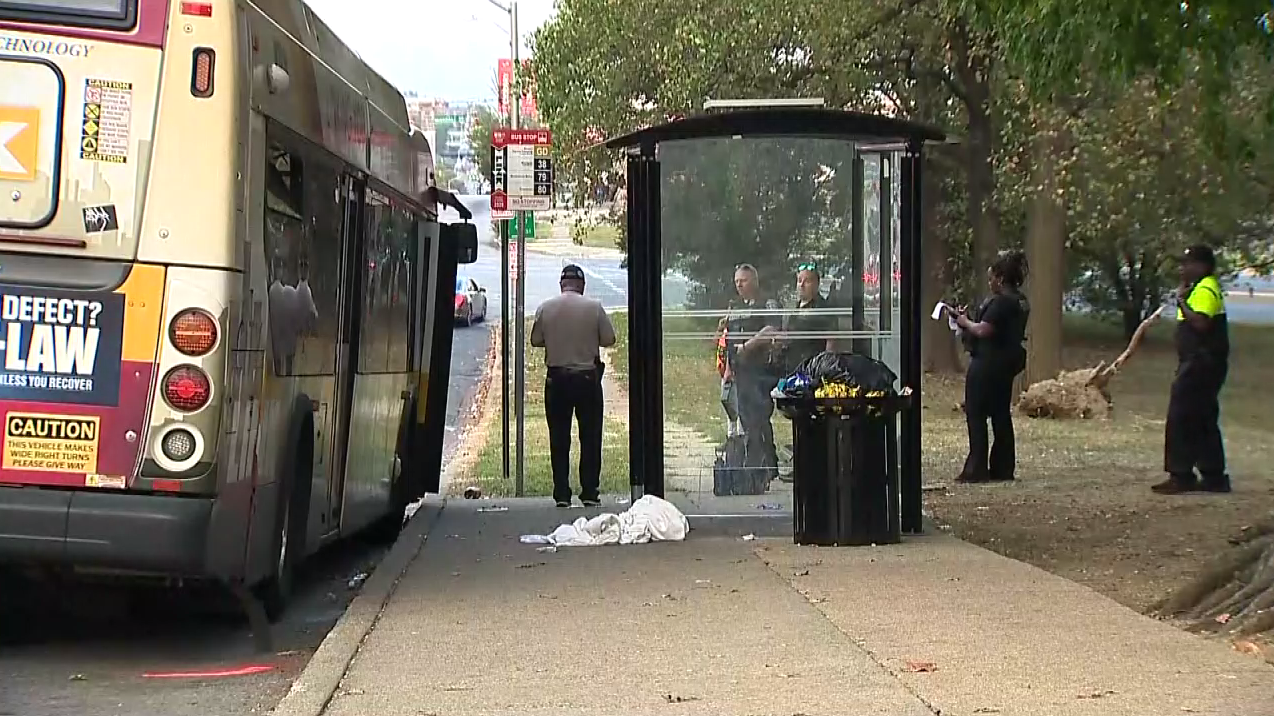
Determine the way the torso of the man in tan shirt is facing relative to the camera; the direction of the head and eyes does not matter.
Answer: away from the camera

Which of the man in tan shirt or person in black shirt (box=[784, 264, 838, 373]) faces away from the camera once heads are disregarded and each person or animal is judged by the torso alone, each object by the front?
the man in tan shirt

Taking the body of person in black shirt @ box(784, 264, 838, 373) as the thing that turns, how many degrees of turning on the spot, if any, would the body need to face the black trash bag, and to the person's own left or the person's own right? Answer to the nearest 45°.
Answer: approximately 45° to the person's own left

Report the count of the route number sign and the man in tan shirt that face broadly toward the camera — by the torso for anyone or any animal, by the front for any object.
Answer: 1

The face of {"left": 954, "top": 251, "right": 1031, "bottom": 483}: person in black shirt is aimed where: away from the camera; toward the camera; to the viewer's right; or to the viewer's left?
to the viewer's left

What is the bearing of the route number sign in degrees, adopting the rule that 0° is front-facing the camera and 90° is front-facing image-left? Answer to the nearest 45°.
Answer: approximately 0°
